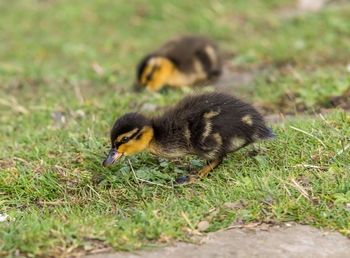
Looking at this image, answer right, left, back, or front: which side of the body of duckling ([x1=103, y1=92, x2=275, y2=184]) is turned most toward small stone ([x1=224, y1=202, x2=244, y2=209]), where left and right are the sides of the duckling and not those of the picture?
left

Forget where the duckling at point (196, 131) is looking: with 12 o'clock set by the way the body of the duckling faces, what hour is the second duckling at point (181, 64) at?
The second duckling is roughly at 3 o'clock from the duckling.

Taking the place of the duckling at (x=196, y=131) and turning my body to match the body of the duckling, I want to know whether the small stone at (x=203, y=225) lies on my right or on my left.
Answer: on my left

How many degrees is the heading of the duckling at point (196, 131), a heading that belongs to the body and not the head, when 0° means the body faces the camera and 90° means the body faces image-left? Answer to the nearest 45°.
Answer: approximately 90°
